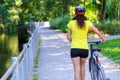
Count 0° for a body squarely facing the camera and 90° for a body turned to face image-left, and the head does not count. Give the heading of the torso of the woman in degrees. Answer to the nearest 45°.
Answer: approximately 180°

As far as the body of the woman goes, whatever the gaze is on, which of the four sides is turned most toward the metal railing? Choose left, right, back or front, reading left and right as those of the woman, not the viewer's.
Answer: left

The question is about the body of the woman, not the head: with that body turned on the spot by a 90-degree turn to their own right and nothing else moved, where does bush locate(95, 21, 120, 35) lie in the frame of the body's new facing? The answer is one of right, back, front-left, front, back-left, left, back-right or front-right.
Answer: left
